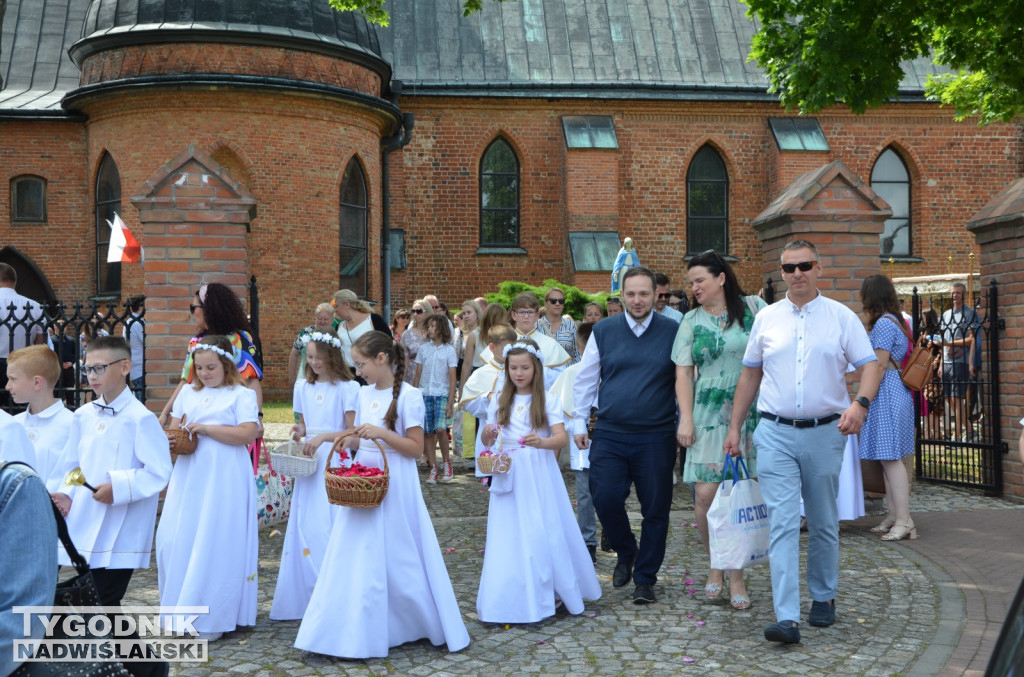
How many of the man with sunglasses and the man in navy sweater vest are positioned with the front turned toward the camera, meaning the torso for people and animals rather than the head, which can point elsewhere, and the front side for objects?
2

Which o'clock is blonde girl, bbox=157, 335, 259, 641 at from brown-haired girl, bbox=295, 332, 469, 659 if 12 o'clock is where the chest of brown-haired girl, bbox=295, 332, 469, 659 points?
blonde girl, bbox=157, 335, 259, 641 is roughly at 2 o'clock from brown-haired girl, bbox=295, 332, 469, 659.

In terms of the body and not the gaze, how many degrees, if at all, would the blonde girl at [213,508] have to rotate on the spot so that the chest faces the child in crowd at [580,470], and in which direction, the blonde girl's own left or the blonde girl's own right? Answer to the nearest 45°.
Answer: approximately 135° to the blonde girl's own left

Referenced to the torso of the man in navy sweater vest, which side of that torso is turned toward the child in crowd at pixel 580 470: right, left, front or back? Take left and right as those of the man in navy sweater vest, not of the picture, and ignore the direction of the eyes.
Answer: back

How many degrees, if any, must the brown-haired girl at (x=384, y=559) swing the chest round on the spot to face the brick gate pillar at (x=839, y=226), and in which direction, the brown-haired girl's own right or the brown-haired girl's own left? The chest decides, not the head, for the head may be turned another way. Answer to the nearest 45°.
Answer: approximately 180°

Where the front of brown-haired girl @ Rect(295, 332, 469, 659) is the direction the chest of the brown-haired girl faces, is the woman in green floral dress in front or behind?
behind

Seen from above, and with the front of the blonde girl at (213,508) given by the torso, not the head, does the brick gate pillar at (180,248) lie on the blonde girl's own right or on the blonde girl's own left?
on the blonde girl's own right

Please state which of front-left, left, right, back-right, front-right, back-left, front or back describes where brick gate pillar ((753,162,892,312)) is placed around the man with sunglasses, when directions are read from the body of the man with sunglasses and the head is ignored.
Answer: back

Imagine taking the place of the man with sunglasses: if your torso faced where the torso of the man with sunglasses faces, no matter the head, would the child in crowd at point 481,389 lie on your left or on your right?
on your right

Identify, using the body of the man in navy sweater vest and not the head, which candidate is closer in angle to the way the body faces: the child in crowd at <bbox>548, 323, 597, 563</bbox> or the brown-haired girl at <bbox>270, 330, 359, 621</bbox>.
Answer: the brown-haired girl
